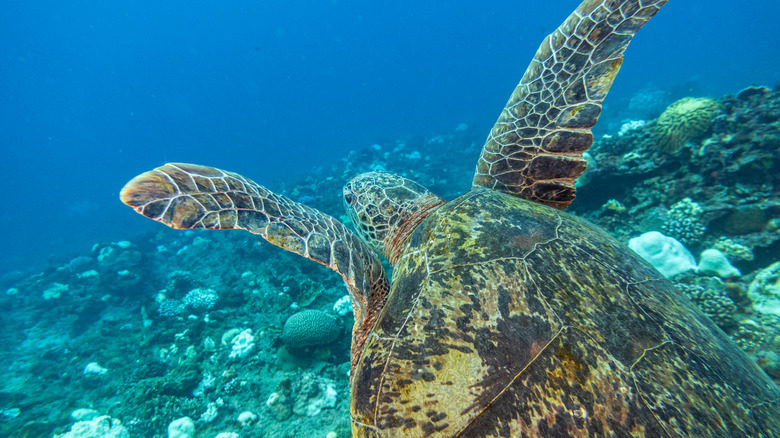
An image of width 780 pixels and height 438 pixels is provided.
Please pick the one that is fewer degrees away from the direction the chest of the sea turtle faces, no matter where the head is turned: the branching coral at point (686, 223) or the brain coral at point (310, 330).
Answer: the brain coral

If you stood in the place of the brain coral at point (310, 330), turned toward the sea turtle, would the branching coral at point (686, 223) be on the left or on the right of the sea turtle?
left

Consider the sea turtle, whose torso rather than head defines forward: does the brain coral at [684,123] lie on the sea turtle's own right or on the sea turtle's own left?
on the sea turtle's own right

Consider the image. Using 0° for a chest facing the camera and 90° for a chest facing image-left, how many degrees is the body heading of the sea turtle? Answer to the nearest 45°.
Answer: approximately 135°

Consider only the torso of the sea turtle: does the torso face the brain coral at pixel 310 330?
yes

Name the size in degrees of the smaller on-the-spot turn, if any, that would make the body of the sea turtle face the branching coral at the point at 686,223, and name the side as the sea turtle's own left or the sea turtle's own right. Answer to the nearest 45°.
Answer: approximately 90° to the sea turtle's own right
